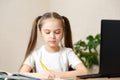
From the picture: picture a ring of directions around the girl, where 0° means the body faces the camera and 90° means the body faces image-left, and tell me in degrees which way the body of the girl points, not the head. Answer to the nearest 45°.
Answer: approximately 0°

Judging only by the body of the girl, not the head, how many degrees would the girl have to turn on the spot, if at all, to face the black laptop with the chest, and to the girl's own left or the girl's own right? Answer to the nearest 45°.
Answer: approximately 45° to the girl's own left
